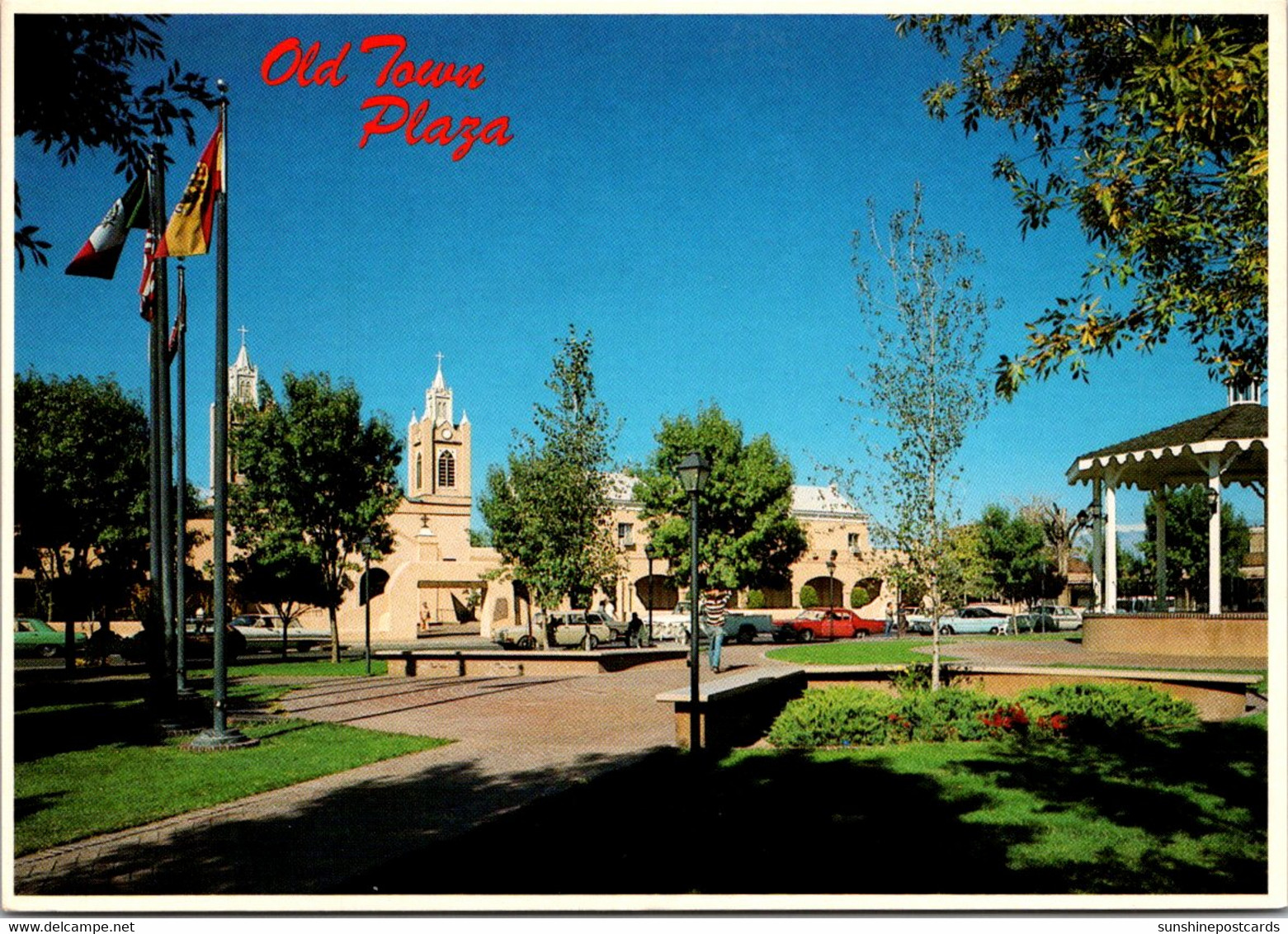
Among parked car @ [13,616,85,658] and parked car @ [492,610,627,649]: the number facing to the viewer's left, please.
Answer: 2

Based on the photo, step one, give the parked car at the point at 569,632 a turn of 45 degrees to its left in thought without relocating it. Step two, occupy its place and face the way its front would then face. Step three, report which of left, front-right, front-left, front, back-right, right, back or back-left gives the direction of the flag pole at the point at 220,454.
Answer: front-left

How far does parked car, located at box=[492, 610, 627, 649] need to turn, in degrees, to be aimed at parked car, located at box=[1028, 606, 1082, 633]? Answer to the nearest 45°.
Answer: approximately 135° to its right

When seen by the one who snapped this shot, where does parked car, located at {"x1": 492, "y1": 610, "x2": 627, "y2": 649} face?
facing to the left of the viewer

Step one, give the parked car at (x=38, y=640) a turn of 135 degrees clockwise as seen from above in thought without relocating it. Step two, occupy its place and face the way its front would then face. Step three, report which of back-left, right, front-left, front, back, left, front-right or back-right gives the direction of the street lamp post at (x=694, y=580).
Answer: back-right

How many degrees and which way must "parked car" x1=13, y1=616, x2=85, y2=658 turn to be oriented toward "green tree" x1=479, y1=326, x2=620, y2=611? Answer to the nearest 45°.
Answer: approximately 135° to its left

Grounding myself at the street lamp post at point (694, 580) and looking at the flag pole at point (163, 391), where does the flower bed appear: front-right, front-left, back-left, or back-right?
back-right

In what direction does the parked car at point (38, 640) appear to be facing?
to the viewer's left
